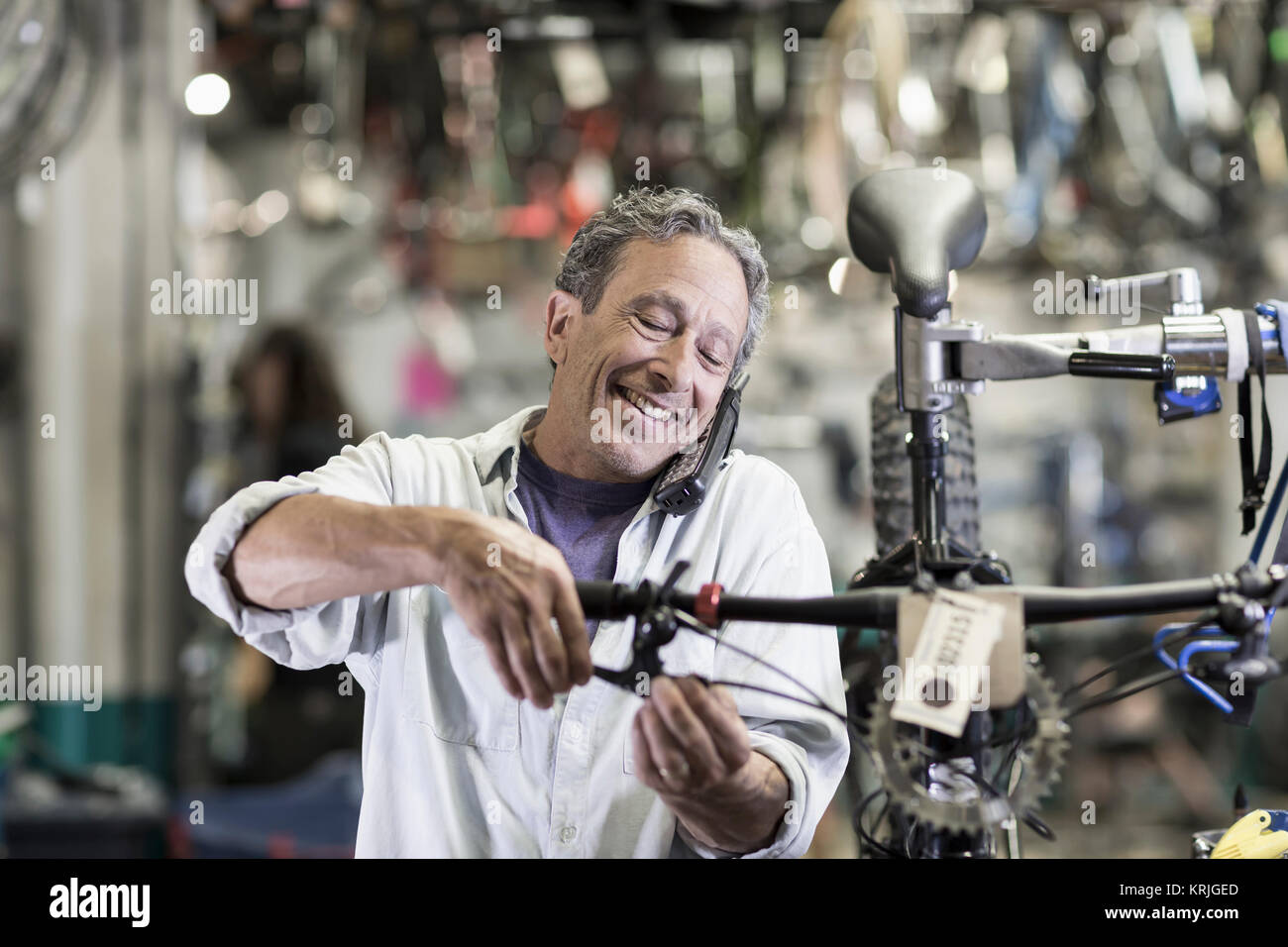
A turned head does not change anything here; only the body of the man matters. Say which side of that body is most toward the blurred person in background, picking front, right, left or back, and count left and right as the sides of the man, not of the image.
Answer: back

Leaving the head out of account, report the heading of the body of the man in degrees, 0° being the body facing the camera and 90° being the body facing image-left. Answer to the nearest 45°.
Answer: approximately 0°

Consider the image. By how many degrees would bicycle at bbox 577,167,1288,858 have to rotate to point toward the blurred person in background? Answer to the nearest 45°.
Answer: approximately 135° to its right

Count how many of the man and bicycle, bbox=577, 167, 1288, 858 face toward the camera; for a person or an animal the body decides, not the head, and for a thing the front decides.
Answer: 2
